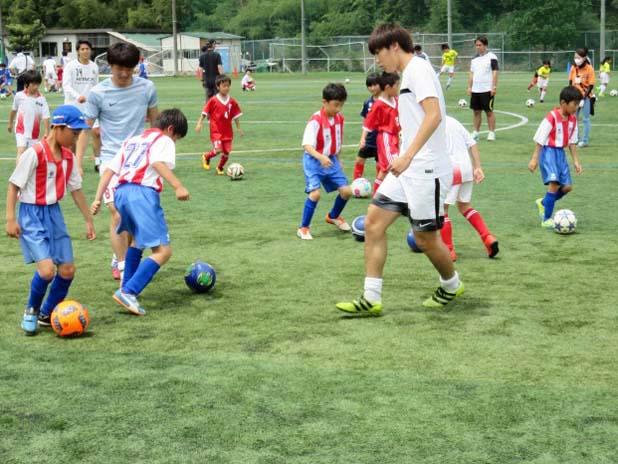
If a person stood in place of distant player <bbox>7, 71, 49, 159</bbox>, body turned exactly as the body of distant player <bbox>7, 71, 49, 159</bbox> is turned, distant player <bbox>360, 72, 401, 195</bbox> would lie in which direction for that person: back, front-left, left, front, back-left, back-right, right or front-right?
front-left

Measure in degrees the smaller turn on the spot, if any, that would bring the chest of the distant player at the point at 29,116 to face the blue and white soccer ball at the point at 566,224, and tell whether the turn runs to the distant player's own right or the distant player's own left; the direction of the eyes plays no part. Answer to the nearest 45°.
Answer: approximately 45° to the distant player's own left

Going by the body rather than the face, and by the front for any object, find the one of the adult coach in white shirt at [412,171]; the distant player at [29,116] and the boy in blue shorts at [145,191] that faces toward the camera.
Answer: the distant player

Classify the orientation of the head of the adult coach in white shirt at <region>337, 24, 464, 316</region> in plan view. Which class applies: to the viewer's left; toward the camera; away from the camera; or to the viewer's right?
to the viewer's left

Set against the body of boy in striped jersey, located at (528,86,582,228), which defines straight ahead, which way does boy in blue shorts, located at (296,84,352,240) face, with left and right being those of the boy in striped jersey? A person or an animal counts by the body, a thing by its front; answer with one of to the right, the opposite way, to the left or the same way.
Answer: the same way

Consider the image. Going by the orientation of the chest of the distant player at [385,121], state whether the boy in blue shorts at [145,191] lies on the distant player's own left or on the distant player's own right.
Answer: on the distant player's own right

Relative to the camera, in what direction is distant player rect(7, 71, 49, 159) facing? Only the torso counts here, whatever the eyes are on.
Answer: toward the camera

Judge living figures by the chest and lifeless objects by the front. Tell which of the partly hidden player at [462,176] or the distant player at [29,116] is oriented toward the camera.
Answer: the distant player at [29,116]

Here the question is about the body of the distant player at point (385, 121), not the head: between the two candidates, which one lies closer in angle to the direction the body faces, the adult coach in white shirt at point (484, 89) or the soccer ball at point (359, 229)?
the soccer ball

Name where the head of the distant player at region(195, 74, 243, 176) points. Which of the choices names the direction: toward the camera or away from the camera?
toward the camera

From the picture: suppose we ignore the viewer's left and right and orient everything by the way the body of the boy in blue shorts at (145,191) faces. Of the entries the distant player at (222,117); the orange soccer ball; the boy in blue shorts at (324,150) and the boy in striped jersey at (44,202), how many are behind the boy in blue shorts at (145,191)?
2

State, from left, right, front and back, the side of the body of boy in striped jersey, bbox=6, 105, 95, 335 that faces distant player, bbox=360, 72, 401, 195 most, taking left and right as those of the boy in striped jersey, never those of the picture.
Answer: left

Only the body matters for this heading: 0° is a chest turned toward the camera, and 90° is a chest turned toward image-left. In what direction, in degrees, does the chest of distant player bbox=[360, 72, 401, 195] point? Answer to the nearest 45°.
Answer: approximately 315°

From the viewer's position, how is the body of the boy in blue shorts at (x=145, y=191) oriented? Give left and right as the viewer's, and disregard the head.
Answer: facing away from the viewer and to the right of the viewer

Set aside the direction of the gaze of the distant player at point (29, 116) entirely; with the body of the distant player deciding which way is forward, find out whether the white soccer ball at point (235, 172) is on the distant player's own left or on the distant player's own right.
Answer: on the distant player's own left
